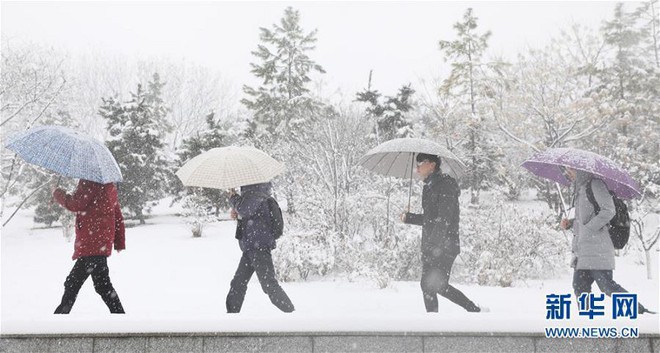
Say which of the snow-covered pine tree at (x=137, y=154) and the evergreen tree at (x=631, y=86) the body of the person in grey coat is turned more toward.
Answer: the snow-covered pine tree

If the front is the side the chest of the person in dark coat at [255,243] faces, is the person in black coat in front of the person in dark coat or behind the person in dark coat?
behind

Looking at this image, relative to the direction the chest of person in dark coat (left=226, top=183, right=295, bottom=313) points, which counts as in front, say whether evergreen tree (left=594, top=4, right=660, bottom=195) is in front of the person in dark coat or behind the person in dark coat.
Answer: behind

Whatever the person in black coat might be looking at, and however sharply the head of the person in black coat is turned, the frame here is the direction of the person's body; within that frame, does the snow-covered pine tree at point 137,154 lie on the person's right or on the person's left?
on the person's right

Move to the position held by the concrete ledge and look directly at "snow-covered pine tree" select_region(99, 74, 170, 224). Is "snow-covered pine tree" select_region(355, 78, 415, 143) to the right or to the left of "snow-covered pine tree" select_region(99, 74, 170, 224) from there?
right

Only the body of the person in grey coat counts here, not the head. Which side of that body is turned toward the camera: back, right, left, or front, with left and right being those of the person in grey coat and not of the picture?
left

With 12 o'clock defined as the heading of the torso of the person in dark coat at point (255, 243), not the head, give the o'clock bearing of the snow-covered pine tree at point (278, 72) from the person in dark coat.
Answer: The snow-covered pine tree is roughly at 3 o'clock from the person in dark coat.

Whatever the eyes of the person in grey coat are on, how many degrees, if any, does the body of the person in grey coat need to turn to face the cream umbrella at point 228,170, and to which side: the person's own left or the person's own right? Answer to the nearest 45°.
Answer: approximately 45° to the person's own left

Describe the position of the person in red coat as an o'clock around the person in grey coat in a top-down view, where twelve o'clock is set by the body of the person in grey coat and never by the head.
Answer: The person in red coat is roughly at 11 o'clock from the person in grey coat.

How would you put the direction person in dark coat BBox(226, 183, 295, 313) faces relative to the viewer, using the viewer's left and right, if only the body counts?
facing to the left of the viewer

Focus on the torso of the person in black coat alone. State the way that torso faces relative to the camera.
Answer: to the viewer's left

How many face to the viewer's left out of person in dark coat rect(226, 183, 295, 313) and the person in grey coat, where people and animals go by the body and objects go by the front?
2

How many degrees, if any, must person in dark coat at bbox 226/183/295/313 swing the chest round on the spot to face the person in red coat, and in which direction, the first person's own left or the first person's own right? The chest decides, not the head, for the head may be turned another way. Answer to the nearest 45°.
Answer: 0° — they already face them
